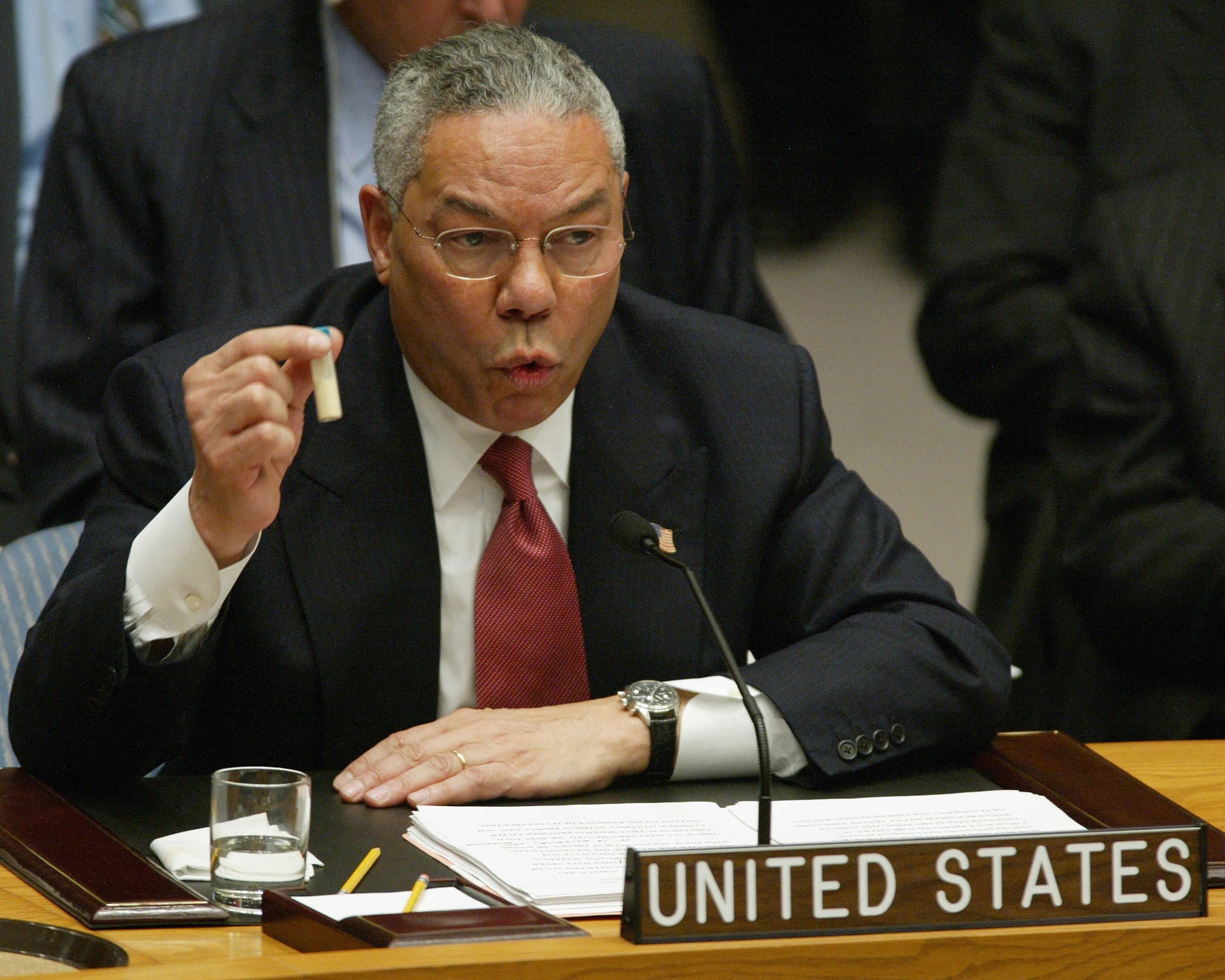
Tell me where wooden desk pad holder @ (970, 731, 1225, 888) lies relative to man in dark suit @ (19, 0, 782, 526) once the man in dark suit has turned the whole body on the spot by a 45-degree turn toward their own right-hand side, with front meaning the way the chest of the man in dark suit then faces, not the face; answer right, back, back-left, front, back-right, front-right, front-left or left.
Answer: left

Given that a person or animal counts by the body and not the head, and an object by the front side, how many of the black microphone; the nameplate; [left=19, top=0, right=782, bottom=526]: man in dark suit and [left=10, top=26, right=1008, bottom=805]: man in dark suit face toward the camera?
3

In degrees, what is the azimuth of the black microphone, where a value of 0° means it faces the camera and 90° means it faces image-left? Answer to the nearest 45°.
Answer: approximately 135°

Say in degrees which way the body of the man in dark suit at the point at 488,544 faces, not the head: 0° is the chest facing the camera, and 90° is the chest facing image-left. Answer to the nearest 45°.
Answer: approximately 0°

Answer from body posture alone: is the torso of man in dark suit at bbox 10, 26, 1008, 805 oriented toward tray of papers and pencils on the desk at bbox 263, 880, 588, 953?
yes

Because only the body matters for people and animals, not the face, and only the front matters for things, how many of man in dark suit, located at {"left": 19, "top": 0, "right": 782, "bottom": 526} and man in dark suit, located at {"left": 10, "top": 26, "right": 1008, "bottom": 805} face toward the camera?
2

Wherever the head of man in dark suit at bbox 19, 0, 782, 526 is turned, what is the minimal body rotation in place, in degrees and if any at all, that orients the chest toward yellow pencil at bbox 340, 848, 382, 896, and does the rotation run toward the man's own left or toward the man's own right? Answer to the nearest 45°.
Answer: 0° — they already face it

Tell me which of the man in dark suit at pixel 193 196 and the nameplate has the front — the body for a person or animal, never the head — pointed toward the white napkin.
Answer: the man in dark suit

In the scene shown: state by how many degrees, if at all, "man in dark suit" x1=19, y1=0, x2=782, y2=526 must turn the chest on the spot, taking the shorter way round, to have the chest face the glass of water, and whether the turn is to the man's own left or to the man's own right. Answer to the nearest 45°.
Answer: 0° — they already face it

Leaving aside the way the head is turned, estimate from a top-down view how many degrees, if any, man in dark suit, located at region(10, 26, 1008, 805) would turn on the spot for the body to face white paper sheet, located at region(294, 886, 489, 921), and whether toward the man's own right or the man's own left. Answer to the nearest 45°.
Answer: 0° — they already face it
